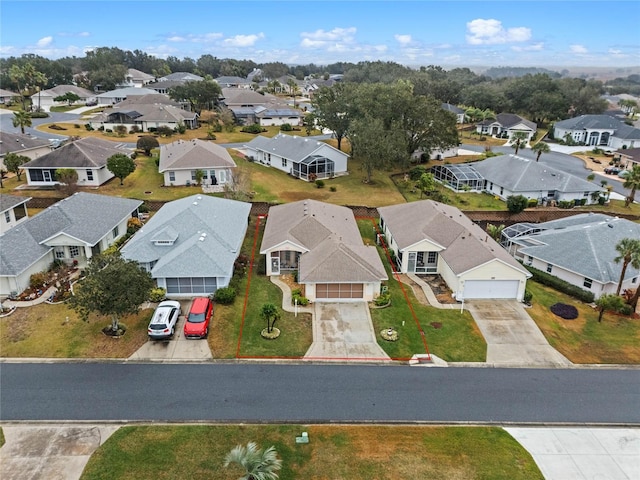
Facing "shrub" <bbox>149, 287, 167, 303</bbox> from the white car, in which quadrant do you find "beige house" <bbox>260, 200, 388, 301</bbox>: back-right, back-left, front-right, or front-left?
front-right

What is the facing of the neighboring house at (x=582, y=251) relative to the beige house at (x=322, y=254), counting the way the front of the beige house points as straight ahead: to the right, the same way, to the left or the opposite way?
the same way

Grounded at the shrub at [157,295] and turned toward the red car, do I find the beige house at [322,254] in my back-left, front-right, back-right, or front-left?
front-left

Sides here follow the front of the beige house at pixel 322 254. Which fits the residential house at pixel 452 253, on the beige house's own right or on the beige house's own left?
on the beige house's own left

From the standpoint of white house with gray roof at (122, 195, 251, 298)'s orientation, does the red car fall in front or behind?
in front

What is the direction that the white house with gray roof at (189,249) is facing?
toward the camera

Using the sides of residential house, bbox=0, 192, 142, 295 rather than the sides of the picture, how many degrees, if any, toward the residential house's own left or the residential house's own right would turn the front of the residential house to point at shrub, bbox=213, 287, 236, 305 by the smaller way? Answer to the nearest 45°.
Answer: approximately 90° to the residential house's own left

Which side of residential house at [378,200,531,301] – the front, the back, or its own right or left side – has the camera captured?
front

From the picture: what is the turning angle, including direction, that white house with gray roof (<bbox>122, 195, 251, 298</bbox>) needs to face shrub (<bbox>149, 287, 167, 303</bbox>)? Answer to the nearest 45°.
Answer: approximately 45° to its right

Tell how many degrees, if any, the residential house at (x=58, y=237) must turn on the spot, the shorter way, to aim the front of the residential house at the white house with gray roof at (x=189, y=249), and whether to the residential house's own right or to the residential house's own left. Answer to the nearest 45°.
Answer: approximately 90° to the residential house's own left

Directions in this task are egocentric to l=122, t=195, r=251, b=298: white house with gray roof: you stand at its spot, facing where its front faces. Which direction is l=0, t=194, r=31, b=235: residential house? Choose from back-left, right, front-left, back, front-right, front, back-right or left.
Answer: back-right

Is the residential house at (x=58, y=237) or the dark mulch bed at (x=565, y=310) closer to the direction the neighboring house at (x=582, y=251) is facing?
the dark mulch bed

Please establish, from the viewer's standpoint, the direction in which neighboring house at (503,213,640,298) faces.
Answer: facing the viewer and to the right of the viewer

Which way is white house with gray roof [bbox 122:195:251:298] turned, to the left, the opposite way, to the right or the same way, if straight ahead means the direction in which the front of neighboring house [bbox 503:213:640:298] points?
the same way

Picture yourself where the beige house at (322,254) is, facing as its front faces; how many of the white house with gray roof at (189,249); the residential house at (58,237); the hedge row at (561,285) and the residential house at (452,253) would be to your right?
2

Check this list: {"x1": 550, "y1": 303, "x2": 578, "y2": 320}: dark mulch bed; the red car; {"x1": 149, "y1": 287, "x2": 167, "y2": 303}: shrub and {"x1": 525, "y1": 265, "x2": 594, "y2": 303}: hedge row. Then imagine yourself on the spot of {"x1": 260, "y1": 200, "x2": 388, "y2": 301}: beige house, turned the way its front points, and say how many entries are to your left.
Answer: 2
